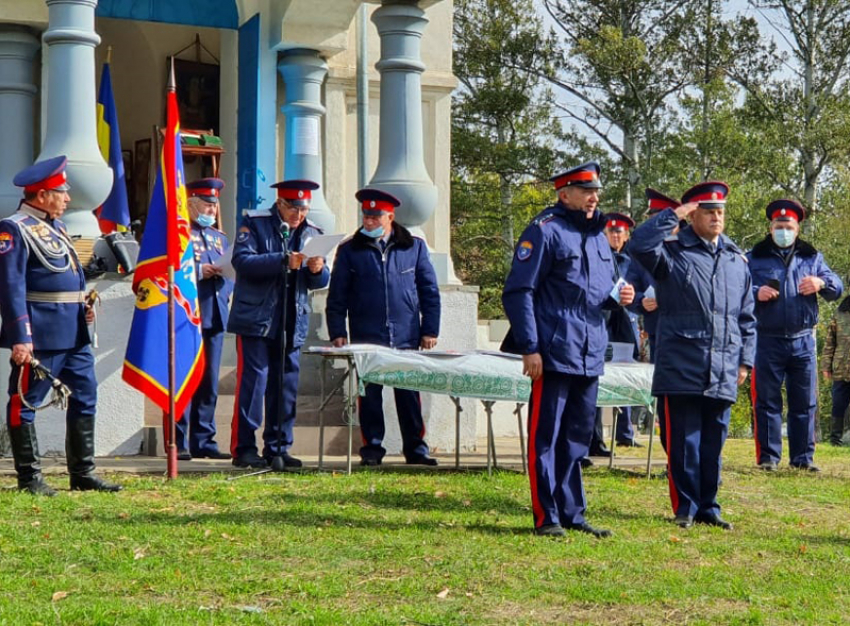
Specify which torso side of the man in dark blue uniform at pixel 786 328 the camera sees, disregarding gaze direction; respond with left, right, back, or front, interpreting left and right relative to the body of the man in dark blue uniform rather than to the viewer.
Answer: front

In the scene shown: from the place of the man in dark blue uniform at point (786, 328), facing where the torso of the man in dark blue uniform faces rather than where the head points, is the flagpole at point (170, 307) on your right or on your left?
on your right

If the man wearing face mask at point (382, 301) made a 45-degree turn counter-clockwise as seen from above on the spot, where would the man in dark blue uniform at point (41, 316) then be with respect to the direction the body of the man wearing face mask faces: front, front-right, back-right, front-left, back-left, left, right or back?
right

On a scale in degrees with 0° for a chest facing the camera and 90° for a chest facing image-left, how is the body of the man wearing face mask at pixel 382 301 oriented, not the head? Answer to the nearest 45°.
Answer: approximately 0°

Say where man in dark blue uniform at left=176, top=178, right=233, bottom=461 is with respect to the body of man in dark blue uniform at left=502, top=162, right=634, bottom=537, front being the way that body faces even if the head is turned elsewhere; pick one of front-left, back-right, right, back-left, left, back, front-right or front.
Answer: back

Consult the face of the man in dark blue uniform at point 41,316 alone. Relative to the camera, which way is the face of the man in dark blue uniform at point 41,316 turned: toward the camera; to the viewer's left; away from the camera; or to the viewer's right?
to the viewer's right

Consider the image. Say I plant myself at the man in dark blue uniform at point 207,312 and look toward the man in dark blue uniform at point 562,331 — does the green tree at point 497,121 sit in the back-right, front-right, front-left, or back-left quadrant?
back-left

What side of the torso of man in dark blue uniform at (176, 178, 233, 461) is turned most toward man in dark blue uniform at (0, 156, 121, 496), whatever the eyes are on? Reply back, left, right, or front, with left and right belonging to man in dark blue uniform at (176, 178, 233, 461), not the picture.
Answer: right

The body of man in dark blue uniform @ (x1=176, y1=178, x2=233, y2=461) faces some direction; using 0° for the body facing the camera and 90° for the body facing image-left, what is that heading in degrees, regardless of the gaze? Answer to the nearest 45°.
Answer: approximately 315°

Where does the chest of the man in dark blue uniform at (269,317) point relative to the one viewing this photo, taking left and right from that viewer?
facing the viewer and to the right of the viewer

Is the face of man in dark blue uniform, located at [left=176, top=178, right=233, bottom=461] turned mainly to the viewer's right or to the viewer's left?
to the viewer's right

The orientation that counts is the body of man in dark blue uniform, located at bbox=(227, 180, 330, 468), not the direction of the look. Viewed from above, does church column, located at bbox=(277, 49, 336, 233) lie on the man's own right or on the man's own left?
on the man's own left
